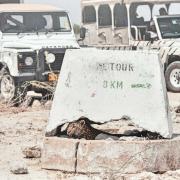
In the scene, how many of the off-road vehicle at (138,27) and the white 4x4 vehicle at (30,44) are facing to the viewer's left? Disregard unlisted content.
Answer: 0

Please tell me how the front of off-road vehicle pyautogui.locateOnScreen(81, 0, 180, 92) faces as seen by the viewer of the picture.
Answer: facing the viewer and to the right of the viewer

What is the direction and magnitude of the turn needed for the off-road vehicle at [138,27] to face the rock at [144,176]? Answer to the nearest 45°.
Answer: approximately 45° to its right

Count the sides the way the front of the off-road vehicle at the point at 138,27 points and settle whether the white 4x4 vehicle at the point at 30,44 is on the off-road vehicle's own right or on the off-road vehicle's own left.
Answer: on the off-road vehicle's own right
